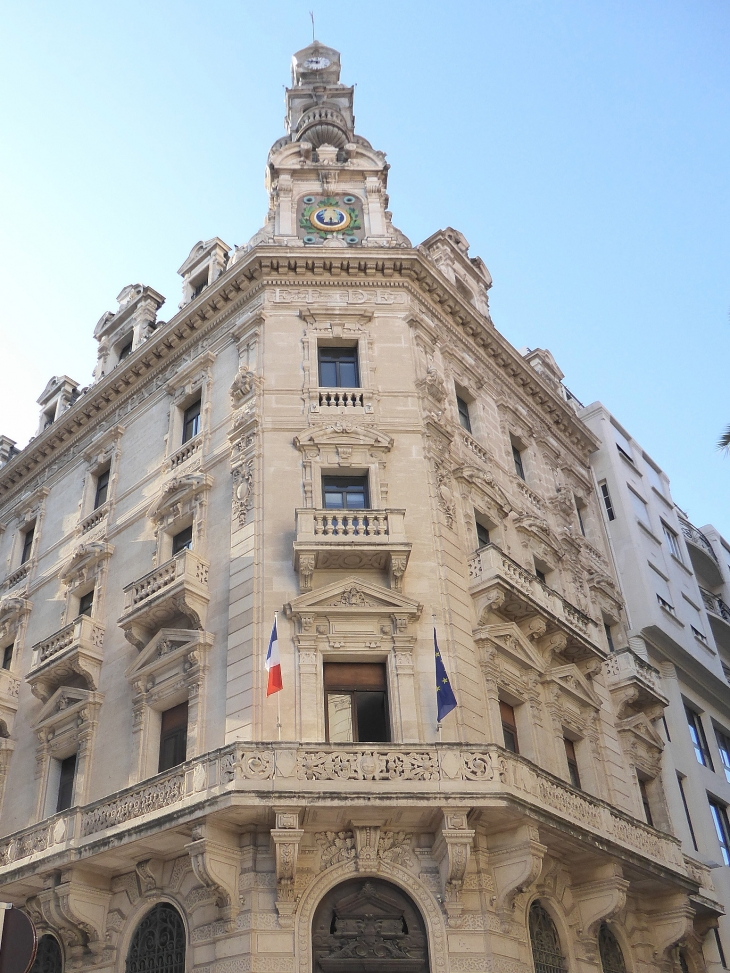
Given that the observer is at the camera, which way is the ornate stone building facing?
facing the viewer
